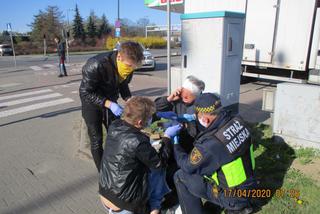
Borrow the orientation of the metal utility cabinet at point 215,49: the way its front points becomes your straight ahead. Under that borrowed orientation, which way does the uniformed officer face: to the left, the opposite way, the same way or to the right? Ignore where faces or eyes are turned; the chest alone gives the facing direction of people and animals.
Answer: to the right

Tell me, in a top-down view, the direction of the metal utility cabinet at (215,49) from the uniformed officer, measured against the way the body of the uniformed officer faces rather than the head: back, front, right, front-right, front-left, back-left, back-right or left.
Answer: front-right

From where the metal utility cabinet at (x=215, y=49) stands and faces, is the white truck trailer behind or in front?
behind

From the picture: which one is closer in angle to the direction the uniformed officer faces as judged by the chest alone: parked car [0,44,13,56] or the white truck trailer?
the parked car

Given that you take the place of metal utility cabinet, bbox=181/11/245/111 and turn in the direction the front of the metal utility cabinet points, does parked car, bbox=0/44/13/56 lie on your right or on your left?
on your right

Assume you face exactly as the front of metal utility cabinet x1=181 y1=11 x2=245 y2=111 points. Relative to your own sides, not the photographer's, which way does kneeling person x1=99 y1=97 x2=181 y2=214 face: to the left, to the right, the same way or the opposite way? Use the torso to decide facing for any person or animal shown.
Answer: the opposite way

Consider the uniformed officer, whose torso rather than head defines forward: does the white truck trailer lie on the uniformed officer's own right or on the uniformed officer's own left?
on the uniformed officer's own right

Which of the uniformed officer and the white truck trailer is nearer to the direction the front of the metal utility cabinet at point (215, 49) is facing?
the uniformed officer

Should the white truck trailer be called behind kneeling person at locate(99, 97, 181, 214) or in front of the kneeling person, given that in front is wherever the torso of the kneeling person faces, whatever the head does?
in front

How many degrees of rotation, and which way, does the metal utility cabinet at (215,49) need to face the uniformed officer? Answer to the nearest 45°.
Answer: approximately 45° to its left

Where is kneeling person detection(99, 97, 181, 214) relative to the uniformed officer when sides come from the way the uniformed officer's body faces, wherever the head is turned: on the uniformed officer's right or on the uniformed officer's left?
on the uniformed officer's left

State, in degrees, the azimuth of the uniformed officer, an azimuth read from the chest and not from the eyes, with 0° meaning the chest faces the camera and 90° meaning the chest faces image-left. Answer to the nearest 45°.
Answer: approximately 135°

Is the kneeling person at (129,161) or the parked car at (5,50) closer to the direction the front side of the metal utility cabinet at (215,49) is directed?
the kneeling person

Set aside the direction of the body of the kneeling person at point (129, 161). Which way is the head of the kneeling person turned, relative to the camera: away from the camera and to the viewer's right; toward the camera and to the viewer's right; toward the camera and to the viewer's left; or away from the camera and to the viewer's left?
away from the camera and to the viewer's right
